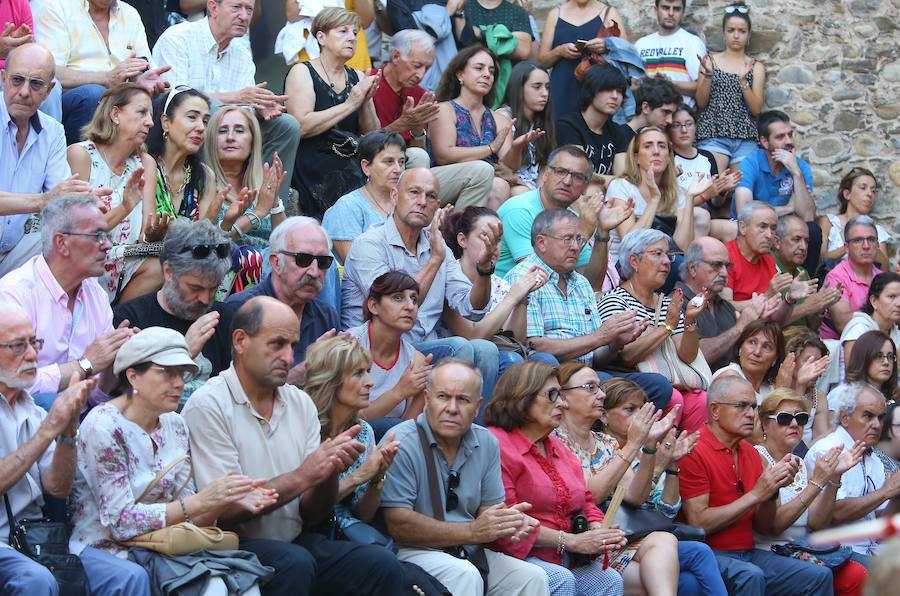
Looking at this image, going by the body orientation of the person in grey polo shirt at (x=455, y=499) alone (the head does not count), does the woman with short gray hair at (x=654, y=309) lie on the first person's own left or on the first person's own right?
on the first person's own left

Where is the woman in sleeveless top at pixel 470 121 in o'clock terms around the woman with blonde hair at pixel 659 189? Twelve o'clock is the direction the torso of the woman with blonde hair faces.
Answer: The woman in sleeveless top is roughly at 4 o'clock from the woman with blonde hair.

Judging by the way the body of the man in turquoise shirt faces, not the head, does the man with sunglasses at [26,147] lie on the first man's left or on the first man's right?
on the first man's right

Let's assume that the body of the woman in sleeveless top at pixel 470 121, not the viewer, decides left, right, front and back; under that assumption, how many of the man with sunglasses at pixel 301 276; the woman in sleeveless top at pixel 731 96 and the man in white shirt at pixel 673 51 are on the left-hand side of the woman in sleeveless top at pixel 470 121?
2

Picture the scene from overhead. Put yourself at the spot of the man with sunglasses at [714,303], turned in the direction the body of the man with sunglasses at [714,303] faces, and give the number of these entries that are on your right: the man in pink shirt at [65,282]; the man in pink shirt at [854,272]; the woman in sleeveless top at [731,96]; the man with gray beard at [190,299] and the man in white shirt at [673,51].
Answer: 2

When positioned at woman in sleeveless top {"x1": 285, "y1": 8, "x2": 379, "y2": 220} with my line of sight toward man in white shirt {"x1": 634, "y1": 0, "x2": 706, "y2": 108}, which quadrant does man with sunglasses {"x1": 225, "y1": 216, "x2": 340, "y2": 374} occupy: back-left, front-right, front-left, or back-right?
back-right

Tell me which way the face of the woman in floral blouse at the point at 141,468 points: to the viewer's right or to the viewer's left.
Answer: to the viewer's right

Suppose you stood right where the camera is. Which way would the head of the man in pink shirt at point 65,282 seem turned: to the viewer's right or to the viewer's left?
to the viewer's right

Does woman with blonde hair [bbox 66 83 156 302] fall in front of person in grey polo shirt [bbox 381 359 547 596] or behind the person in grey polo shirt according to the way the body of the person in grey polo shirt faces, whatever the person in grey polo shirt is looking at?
behind

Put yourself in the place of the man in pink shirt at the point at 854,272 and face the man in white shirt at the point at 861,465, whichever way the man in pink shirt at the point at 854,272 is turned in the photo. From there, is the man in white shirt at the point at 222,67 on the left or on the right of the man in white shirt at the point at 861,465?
right

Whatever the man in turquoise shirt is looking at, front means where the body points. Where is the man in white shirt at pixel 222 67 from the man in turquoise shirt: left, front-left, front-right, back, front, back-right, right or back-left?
back-right

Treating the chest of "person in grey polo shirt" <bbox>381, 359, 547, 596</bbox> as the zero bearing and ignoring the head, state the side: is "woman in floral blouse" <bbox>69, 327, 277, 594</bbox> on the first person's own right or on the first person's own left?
on the first person's own right

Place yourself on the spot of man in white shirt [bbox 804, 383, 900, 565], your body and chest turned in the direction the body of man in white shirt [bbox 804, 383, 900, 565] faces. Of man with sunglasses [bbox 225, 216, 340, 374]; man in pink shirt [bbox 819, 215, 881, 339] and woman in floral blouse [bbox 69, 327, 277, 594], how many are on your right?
2
